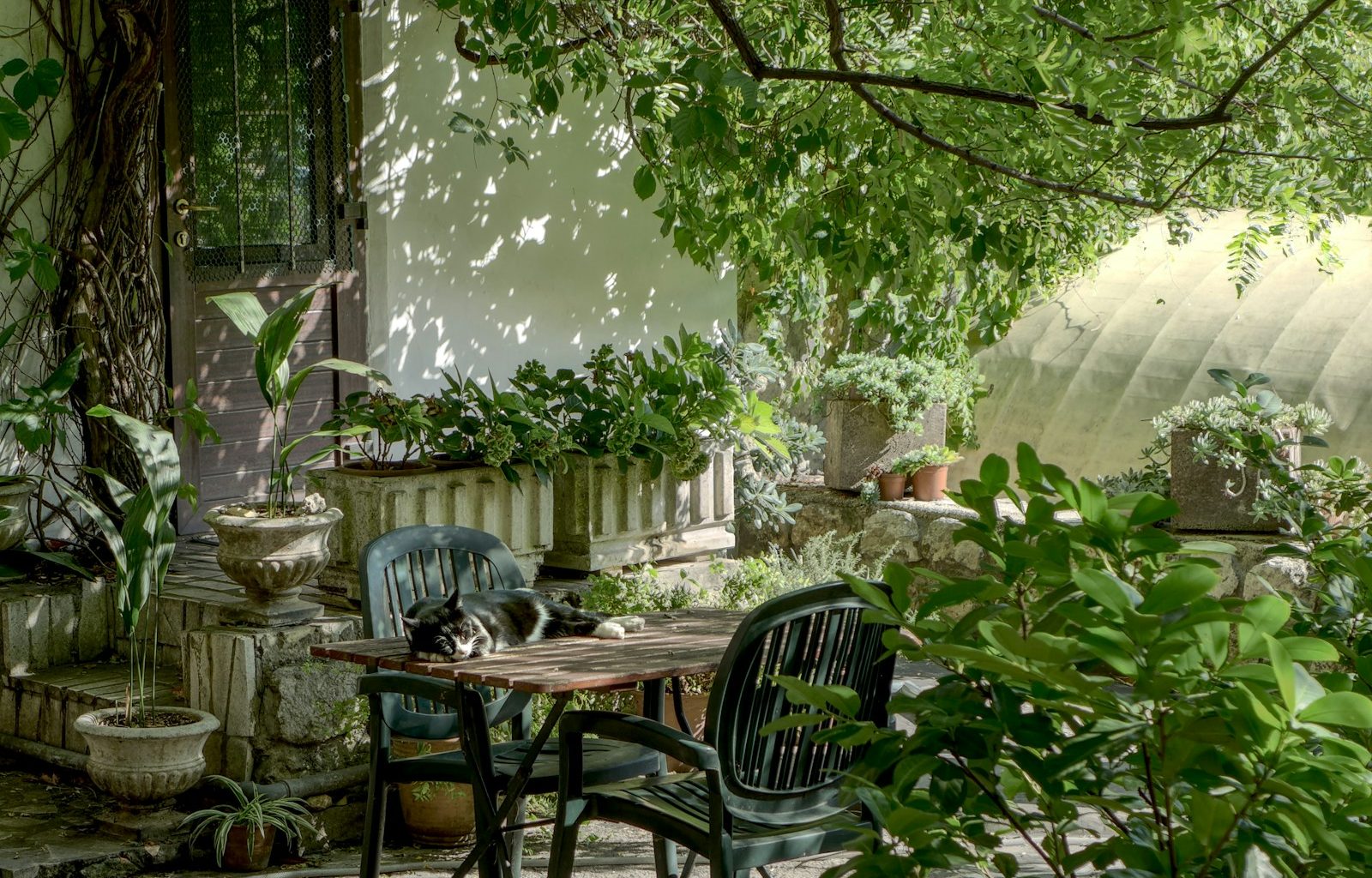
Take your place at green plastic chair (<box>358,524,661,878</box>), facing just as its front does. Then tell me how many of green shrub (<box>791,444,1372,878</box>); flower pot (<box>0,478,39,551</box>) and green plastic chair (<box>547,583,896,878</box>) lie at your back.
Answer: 1

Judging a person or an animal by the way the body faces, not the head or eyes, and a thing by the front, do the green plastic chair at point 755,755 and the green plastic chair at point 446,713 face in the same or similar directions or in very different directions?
very different directions

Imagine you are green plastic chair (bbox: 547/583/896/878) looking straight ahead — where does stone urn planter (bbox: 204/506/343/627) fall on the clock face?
The stone urn planter is roughly at 12 o'clock from the green plastic chair.

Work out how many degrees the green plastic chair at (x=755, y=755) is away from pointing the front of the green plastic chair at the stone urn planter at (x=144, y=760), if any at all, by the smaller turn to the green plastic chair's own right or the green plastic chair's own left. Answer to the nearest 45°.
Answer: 0° — it already faces it

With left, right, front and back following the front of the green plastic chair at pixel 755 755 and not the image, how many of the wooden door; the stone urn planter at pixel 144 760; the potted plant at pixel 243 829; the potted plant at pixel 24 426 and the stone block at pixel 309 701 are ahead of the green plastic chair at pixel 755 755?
5

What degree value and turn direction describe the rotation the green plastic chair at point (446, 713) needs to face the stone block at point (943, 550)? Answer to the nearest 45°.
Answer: approximately 90° to its left

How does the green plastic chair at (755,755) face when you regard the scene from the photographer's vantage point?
facing away from the viewer and to the left of the viewer

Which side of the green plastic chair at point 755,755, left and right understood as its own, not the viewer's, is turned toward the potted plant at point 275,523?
front

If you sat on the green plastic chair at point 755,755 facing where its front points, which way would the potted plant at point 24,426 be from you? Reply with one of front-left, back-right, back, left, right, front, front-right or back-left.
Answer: front

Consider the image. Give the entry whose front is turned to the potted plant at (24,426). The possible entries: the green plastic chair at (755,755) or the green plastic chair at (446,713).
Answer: the green plastic chair at (755,755)

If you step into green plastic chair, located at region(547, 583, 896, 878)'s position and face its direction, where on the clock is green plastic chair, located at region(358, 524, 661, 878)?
green plastic chair, located at region(358, 524, 661, 878) is roughly at 12 o'clock from green plastic chair, located at region(547, 583, 896, 878).

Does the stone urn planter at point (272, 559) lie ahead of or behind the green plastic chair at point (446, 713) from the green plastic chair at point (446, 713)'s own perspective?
behind

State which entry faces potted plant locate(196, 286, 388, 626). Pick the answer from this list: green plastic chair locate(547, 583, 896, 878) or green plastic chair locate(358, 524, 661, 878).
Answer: green plastic chair locate(547, 583, 896, 878)

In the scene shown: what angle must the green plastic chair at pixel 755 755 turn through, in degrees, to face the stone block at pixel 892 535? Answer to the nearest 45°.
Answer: approximately 45° to its right
